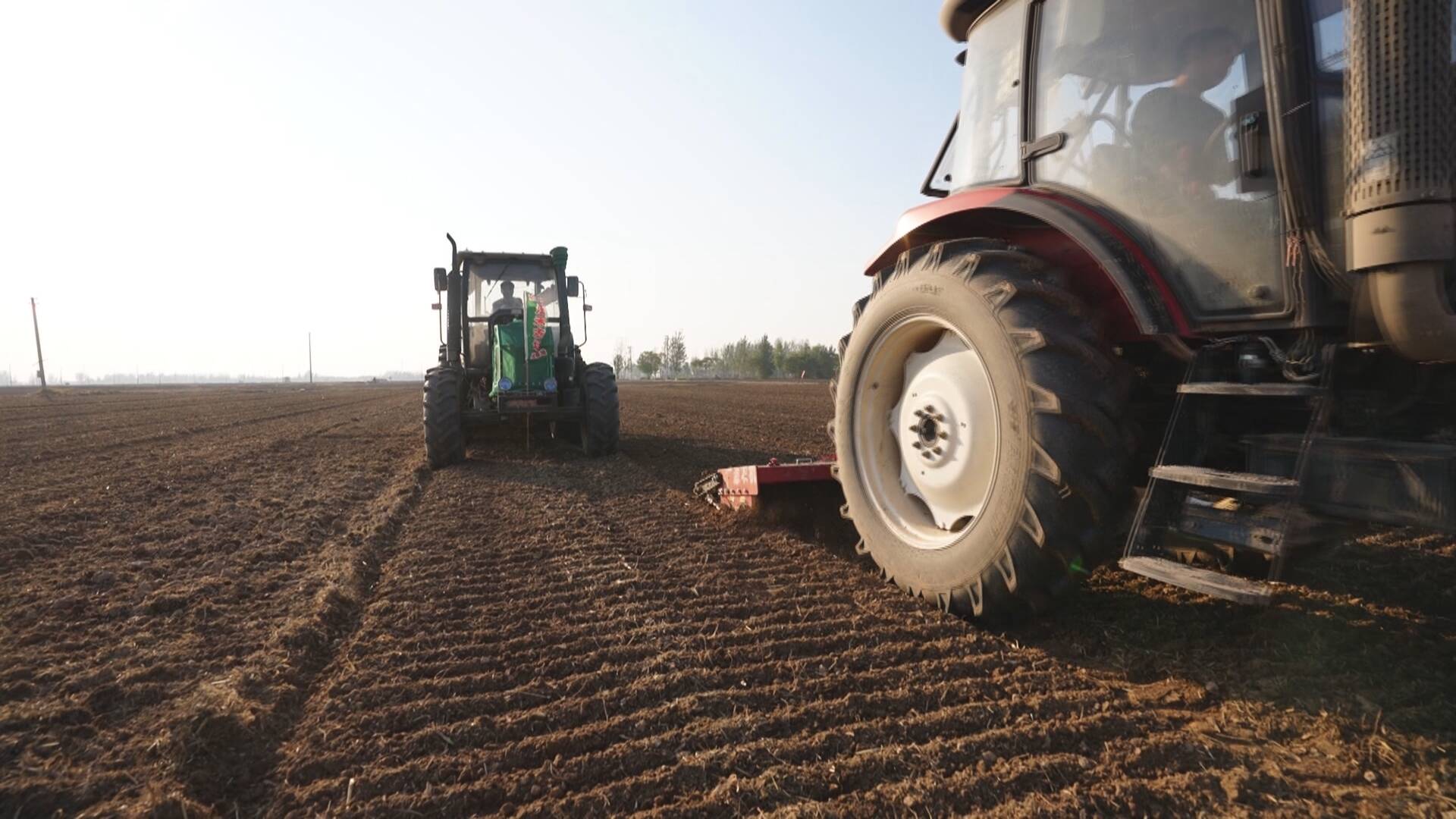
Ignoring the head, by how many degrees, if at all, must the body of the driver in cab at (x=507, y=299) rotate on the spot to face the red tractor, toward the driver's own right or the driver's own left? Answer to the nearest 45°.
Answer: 0° — they already face it

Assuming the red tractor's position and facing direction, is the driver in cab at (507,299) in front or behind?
behind

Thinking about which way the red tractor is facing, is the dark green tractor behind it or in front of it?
behind

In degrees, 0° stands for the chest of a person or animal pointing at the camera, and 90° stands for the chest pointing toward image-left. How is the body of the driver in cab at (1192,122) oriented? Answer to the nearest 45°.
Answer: approximately 315°

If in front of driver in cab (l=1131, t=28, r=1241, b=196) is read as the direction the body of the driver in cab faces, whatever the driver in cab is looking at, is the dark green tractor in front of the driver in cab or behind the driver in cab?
behind
